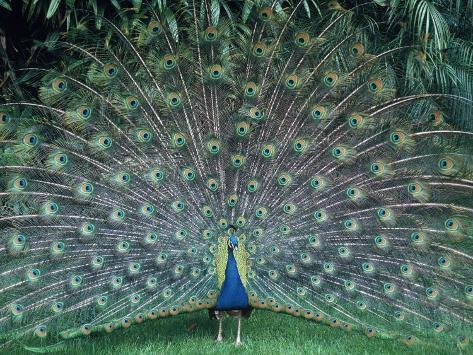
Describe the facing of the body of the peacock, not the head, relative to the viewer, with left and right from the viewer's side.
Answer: facing the viewer
